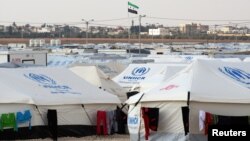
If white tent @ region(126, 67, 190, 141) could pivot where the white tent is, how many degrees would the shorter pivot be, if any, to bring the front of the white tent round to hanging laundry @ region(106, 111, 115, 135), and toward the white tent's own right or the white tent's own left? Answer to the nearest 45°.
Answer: approximately 135° to the white tent's own right

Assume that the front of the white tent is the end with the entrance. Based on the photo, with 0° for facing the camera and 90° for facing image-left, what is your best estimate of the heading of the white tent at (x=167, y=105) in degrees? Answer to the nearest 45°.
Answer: approximately 0°

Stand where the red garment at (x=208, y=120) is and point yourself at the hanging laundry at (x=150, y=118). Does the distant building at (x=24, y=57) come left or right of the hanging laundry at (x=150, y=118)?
right

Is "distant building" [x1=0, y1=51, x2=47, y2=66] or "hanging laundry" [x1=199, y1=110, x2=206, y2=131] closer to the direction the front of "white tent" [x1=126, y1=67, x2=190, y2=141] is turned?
the hanging laundry

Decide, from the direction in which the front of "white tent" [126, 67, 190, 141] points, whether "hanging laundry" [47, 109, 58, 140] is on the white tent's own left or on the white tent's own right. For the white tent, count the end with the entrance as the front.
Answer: on the white tent's own right

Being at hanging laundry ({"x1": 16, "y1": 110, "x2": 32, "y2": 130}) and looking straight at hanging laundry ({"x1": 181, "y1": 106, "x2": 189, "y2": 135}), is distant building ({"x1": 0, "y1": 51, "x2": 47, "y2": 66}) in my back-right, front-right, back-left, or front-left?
back-left
